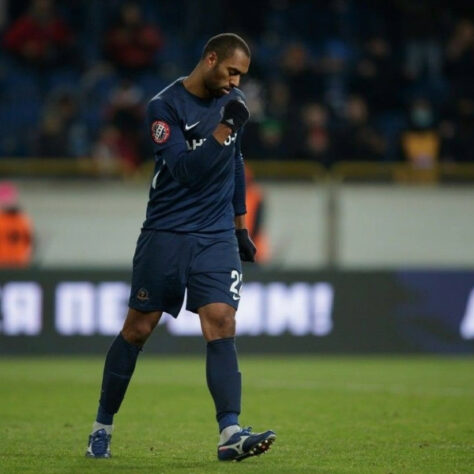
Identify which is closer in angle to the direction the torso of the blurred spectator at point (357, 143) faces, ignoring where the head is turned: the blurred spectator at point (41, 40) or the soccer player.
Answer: the soccer player

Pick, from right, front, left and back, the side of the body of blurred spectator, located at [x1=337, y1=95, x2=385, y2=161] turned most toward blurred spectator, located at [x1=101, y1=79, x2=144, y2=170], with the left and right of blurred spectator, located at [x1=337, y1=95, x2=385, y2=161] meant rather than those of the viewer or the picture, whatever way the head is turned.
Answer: right

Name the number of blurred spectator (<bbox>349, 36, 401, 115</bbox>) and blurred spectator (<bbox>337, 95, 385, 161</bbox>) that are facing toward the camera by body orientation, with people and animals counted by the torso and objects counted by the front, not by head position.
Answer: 2

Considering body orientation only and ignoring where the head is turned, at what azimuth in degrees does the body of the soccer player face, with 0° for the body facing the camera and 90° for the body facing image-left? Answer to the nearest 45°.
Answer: approximately 315°

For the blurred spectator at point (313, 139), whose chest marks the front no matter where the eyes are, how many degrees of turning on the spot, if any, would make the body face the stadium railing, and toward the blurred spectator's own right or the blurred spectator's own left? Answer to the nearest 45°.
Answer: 0° — they already face it

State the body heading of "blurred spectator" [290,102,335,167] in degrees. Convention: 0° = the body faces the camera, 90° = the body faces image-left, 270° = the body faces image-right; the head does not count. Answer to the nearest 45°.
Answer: approximately 0°
